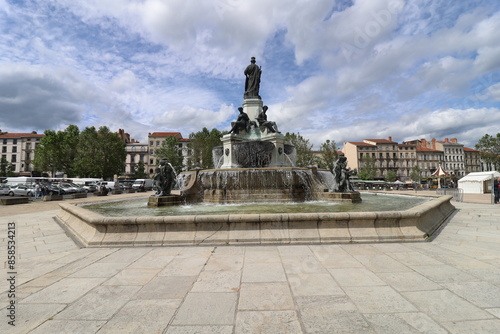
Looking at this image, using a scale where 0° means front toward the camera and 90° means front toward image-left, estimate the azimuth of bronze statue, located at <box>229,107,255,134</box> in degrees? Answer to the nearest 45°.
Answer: approximately 45°

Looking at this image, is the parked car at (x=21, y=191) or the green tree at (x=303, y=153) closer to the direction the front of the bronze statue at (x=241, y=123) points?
the parked car

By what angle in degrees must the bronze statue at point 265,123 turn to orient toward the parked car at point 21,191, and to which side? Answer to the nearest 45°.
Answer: approximately 135° to its right

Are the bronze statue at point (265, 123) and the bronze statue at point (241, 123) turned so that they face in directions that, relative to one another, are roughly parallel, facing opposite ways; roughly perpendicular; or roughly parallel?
roughly perpendicular

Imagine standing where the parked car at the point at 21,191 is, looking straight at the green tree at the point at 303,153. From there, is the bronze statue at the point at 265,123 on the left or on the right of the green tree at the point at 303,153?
right

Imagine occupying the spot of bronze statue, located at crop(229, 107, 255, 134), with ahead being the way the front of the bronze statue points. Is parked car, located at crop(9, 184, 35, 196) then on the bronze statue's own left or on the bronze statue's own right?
on the bronze statue's own right
